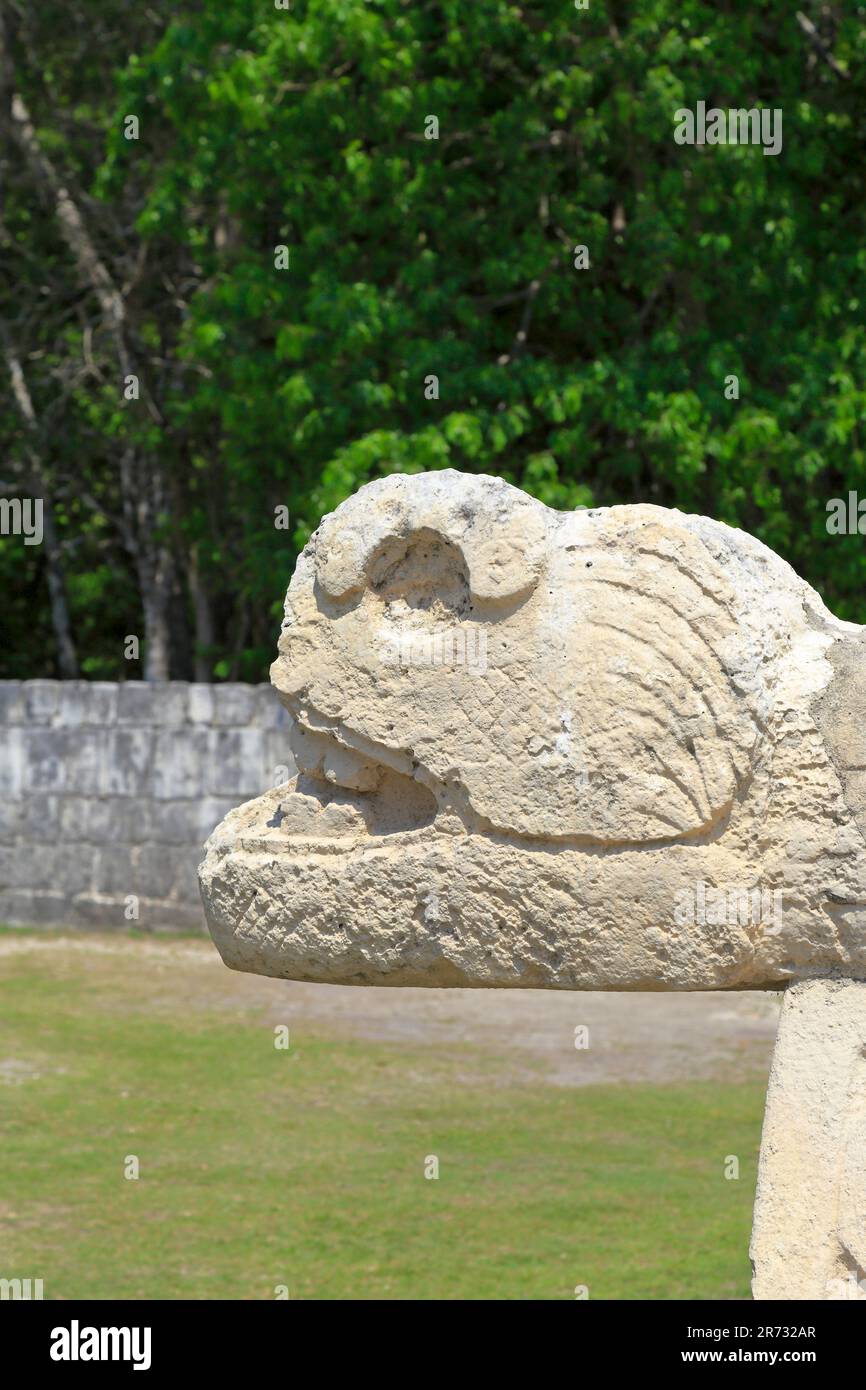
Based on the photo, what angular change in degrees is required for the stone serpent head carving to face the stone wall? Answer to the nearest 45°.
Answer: approximately 90° to its right

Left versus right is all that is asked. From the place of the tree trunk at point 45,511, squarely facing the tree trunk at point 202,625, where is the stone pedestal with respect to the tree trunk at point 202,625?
right

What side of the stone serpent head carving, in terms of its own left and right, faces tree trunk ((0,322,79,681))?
right

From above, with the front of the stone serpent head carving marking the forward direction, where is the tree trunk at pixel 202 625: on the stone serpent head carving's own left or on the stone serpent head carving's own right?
on the stone serpent head carving's own right

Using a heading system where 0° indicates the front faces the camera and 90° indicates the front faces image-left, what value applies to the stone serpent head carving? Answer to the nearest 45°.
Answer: approximately 90°
